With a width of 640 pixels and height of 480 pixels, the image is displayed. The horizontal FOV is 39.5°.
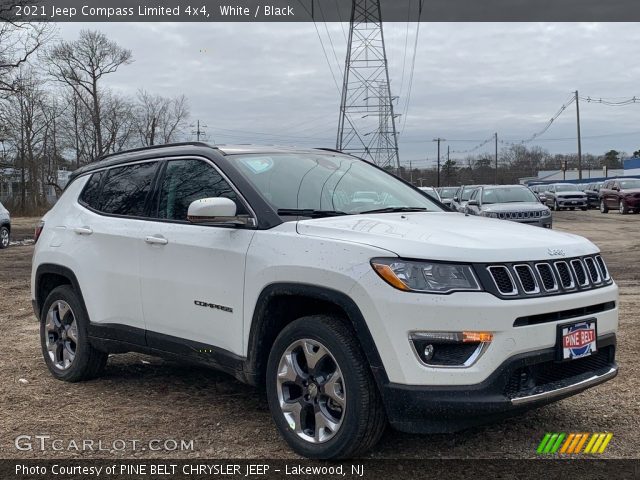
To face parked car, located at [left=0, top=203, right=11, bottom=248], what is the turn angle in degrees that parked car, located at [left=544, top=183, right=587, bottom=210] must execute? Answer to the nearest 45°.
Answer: approximately 90° to its right

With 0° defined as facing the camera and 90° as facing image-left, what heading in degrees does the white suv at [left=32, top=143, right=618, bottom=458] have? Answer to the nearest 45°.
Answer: approximately 315°

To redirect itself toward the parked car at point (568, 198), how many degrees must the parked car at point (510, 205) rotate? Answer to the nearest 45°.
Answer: approximately 135° to its left

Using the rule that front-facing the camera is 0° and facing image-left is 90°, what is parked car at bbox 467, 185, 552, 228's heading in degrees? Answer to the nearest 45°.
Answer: approximately 315°

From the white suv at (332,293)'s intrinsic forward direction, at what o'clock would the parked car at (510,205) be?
The parked car is roughly at 8 o'clock from the white suv.

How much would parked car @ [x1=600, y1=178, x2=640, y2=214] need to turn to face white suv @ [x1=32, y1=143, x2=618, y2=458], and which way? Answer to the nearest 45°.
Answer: approximately 45° to its right

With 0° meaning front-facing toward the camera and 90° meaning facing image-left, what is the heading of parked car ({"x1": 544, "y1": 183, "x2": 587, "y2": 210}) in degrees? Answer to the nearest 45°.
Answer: approximately 315°

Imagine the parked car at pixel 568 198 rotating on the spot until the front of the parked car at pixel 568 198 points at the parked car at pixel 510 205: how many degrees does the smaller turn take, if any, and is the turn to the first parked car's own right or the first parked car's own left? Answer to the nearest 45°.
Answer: approximately 45° to the first parked car's own right

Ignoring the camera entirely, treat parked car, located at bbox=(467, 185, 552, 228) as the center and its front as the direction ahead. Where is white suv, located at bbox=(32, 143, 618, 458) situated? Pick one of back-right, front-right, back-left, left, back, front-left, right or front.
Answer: front-right
